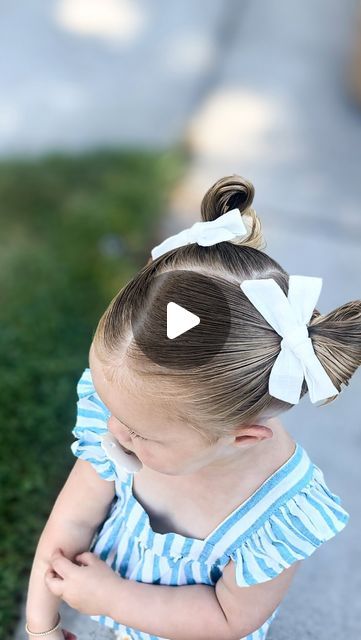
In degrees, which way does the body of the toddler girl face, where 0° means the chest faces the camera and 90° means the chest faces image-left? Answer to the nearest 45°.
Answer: approximately 45°
